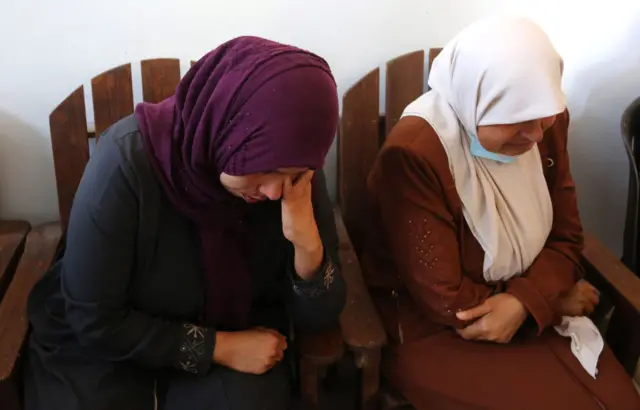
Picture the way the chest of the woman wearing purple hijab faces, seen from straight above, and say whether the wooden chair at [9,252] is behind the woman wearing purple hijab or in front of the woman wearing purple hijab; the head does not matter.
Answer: behind

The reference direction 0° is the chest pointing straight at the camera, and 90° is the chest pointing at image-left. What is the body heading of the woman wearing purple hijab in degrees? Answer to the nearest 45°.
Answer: approximately 315°

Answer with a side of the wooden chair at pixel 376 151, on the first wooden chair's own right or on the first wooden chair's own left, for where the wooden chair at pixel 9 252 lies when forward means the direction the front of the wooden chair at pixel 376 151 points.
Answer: on the first wooden chair's own right

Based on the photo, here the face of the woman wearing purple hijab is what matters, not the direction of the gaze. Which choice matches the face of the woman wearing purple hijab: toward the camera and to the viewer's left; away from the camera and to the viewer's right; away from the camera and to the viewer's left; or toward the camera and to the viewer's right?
toward the camera and to the viewer's right

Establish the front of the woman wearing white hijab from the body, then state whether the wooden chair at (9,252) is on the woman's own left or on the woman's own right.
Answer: on the woman's own right

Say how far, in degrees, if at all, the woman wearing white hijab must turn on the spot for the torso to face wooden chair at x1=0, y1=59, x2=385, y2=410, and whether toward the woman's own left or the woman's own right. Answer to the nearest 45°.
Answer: approximately 135° to the woman's own right
